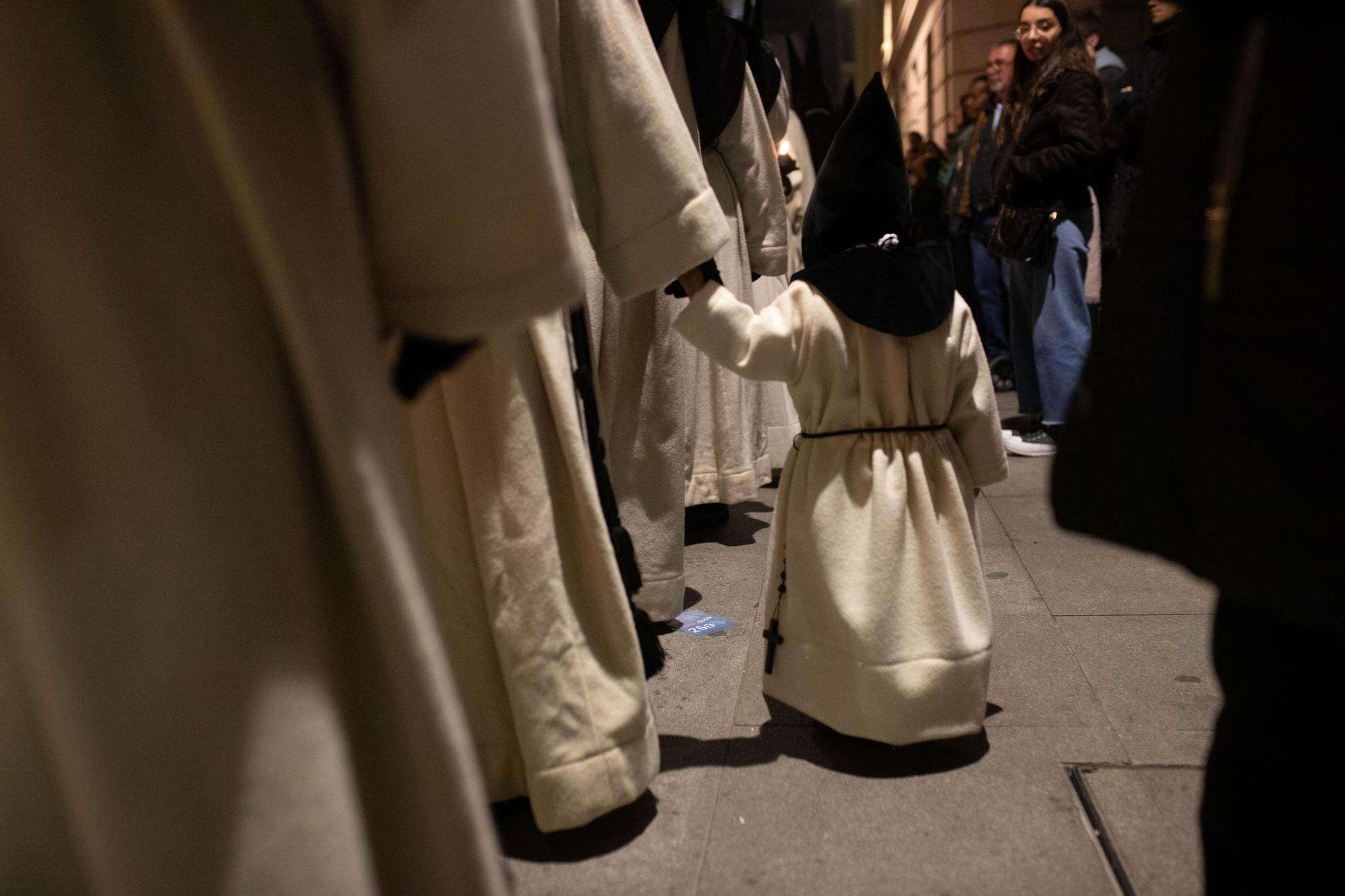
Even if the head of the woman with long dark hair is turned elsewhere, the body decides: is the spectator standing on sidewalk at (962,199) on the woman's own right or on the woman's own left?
on the woman's own right

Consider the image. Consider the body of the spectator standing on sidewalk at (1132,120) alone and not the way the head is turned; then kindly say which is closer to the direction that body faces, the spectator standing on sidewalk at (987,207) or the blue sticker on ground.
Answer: the blue sticker on ground

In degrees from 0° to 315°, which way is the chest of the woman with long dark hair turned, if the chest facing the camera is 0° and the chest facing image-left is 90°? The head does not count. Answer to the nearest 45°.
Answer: approximately 90°

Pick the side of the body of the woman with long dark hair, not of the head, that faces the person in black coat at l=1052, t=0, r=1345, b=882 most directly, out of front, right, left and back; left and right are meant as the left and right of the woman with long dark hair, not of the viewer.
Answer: left

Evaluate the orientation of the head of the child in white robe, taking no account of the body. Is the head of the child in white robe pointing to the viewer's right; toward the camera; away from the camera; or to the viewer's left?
away from the camera

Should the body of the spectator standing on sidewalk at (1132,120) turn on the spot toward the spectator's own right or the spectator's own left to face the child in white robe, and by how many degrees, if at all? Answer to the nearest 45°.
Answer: approximately 45° to the spectator's own left

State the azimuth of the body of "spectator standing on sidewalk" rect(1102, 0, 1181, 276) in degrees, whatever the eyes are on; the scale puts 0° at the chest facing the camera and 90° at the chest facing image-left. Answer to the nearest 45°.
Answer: approximately 45°

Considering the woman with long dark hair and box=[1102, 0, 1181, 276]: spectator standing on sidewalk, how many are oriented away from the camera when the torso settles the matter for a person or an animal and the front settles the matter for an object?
0

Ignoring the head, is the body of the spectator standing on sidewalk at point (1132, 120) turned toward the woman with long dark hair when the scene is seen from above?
yes

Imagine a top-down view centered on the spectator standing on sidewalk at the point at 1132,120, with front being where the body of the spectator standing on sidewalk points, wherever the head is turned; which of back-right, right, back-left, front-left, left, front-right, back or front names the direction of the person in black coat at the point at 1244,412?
front-left
